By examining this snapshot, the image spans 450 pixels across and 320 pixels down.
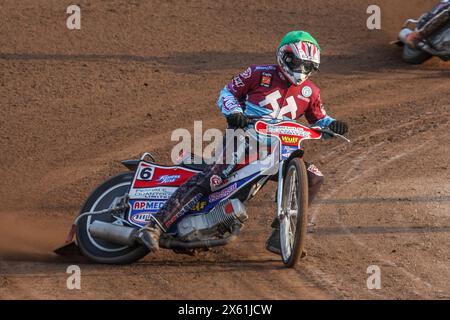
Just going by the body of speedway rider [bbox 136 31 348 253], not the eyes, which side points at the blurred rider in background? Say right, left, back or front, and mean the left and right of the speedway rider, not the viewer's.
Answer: left

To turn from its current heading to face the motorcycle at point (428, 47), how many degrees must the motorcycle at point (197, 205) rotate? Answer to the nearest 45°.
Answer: approximately 90° to its left

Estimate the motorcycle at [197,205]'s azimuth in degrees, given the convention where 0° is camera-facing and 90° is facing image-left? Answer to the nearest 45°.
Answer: approximately 315°

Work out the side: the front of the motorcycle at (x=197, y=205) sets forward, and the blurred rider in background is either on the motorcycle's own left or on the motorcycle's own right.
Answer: on the motorcycle's own left

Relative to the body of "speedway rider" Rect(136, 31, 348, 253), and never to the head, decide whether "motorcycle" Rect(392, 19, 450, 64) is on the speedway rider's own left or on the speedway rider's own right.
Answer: on the speedway rider's own left
